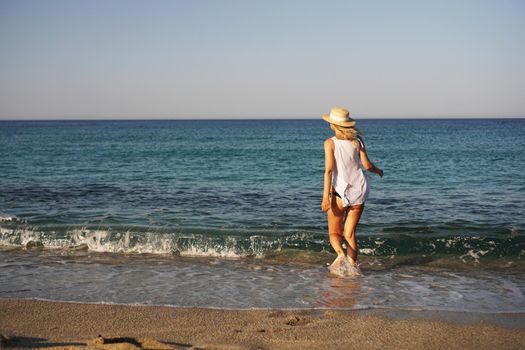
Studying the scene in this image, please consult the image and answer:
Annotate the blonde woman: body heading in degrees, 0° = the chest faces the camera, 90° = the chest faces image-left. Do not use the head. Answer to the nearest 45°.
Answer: approximately 180°
